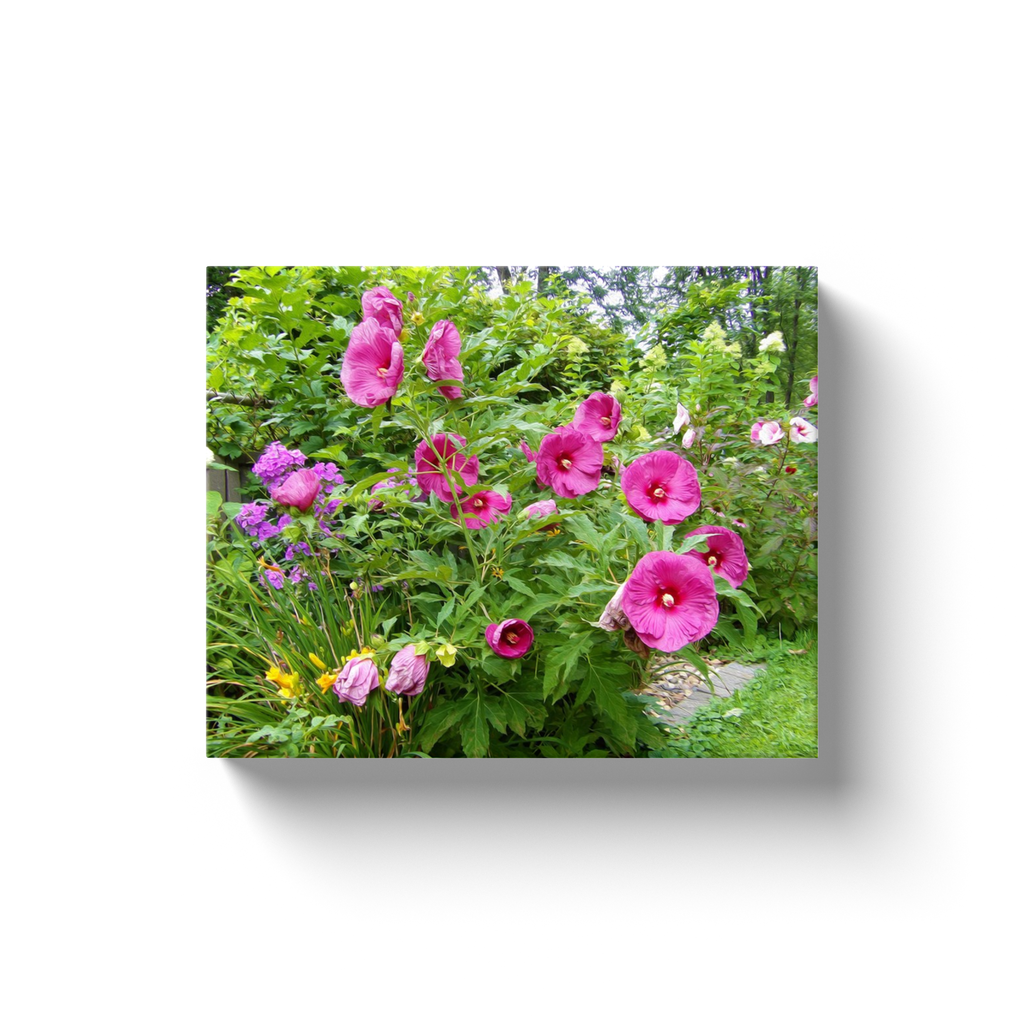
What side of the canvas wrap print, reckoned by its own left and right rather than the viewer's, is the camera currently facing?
front
